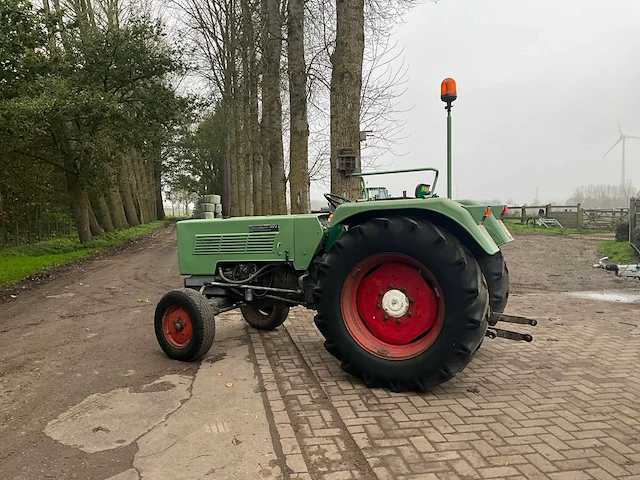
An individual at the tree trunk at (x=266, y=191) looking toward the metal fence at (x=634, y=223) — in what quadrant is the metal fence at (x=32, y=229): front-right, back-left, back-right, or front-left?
back-right

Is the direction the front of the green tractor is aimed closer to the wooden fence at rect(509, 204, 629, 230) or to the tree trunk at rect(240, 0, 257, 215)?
the tree trunk

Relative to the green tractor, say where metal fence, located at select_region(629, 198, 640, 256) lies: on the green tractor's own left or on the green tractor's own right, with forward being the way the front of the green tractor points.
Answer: on the green tractor's own right

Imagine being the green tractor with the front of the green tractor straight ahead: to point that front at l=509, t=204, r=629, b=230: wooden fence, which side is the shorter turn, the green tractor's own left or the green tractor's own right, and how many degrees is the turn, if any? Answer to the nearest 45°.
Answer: approximately 90° to the green tractor's own right

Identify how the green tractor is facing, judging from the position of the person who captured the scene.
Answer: facing away from the viewer and to the left of the viewer

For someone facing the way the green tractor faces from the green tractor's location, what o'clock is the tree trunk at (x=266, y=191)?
The tree trunk is roughly at 1 o'clock from the green tractor.

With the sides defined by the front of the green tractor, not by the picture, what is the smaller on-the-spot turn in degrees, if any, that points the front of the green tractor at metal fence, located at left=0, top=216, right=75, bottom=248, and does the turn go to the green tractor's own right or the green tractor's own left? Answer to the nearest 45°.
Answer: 0° — it already faces it

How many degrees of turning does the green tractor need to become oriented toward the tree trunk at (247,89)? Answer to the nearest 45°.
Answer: approximately 45° to its right

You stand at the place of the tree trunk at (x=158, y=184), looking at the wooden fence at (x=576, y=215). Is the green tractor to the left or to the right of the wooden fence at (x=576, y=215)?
right
